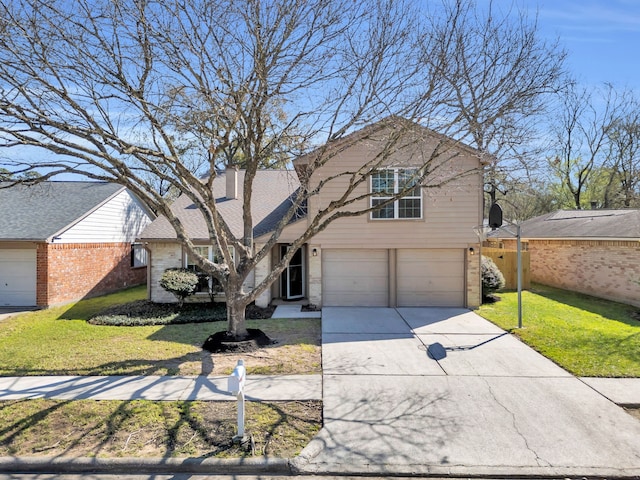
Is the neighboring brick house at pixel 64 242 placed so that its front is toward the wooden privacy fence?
no

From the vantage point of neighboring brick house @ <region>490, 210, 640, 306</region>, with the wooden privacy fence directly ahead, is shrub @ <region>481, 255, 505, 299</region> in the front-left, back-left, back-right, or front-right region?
front-left

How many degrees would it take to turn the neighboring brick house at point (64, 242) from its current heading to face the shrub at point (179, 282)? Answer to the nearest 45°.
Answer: approximately 90° to its left

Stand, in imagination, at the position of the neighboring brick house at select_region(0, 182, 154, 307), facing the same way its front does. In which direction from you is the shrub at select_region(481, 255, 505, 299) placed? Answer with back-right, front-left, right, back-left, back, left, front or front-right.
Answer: left

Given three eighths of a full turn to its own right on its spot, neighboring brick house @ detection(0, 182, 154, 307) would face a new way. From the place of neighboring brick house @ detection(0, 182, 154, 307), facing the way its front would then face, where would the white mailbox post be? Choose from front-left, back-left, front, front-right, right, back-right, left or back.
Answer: back

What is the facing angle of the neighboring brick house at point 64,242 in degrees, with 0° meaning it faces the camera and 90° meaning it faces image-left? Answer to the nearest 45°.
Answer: approximately 45°

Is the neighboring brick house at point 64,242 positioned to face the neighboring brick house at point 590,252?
no

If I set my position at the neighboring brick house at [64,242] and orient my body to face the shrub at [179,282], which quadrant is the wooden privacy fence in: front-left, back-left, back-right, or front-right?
front-left
